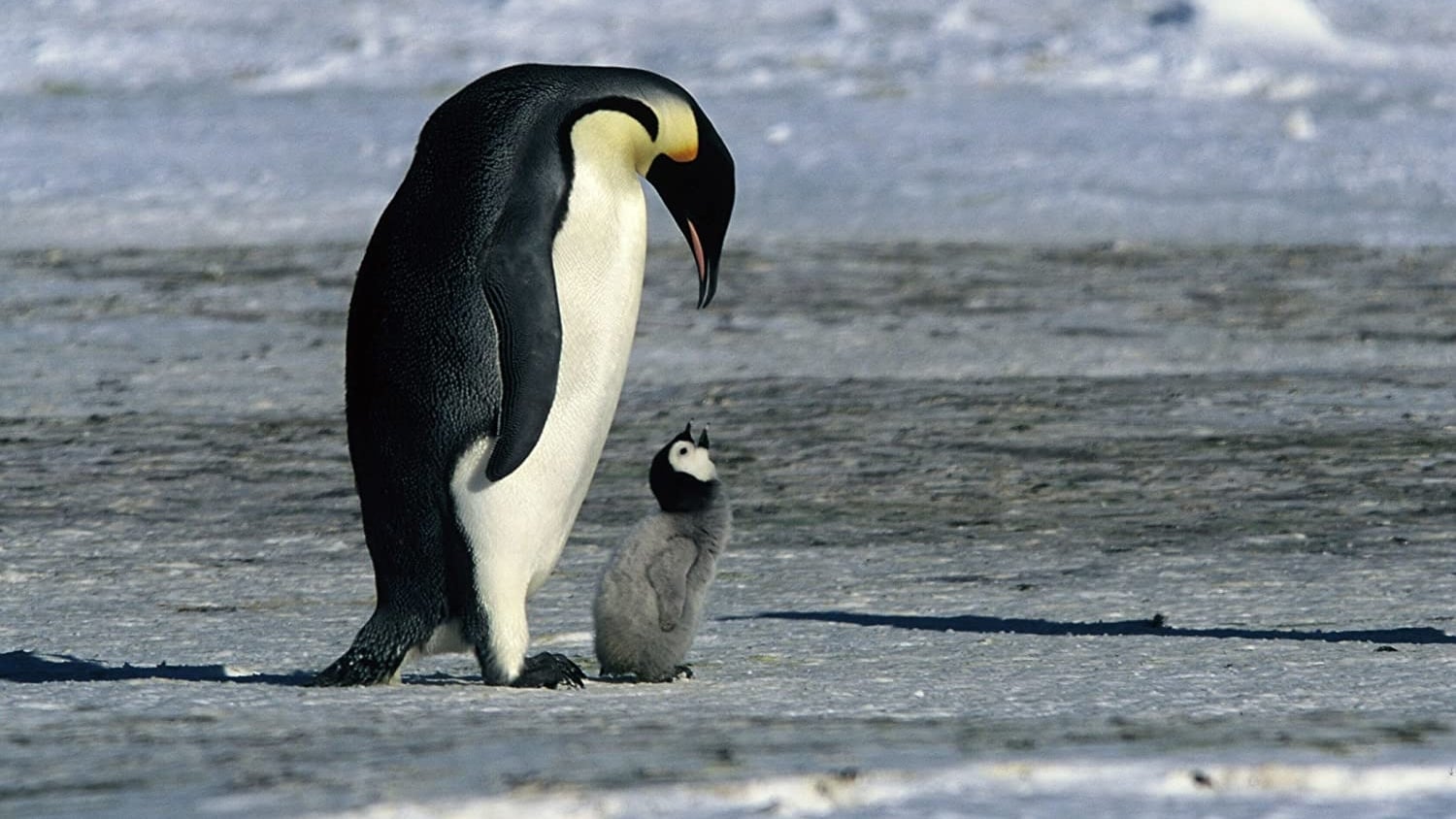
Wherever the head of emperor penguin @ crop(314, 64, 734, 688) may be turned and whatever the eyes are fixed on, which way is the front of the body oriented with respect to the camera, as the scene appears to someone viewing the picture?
to the viewer's right
